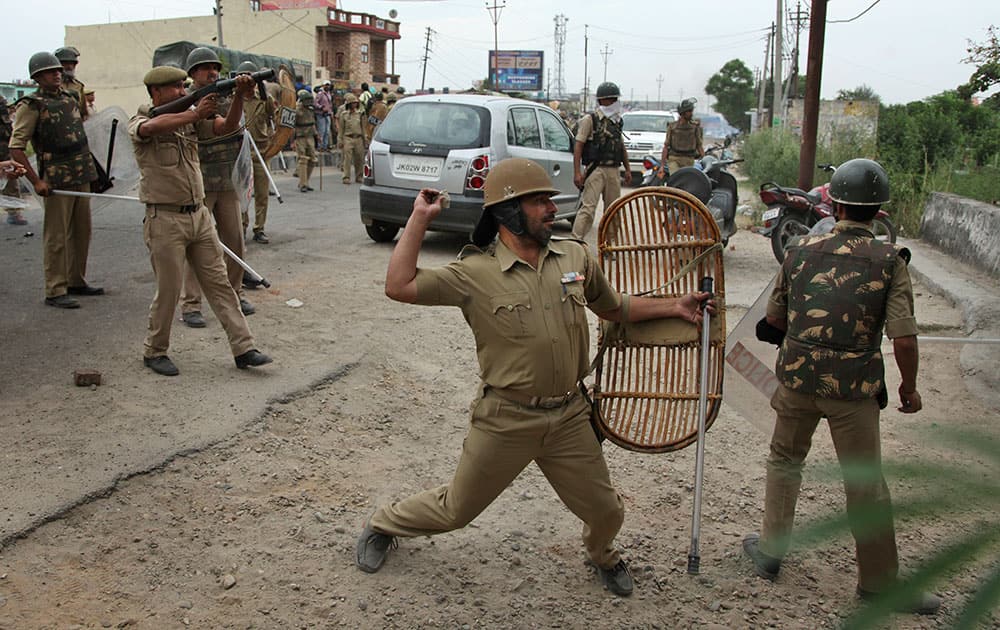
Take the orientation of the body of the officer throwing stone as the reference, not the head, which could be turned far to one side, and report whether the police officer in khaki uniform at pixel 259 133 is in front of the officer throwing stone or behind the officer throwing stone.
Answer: behind

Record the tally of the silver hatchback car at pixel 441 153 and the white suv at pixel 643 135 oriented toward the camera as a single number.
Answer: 1

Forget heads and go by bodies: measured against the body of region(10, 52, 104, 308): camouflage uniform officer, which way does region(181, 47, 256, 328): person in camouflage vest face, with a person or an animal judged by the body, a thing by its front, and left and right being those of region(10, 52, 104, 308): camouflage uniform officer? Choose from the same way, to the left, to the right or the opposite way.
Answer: the same way

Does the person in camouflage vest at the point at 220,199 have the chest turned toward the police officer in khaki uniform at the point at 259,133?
no

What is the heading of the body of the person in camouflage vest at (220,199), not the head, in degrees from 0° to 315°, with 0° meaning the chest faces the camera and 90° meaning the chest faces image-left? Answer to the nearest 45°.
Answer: approximately 315°

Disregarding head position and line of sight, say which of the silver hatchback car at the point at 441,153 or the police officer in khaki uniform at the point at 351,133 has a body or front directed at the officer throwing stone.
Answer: the police officer in khaki uniform

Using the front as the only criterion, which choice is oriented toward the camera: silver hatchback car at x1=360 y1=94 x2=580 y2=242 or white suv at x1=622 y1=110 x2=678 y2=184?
white suv at x1=622 y1=110 x2=678 y2=184

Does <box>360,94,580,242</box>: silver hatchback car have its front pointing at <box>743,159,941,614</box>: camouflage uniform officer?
no

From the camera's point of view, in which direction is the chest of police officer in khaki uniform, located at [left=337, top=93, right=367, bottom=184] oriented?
toward the camera

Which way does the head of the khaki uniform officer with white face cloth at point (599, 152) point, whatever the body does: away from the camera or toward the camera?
toward the camera

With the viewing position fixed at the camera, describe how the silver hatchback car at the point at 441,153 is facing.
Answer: facing away from the viewer and to the right of the viewer

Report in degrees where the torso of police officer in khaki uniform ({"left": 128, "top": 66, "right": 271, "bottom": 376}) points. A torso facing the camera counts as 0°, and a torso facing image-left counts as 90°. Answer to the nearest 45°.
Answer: approximately 315°

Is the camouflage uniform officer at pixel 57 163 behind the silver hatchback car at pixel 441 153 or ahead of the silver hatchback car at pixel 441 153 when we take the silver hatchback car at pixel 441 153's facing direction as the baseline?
behind

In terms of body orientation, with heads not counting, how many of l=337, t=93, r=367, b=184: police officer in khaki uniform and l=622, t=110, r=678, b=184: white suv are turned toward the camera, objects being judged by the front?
2

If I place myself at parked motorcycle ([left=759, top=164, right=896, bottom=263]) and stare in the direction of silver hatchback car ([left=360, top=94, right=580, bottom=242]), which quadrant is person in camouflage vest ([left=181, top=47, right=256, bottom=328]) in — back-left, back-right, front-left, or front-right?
front-left

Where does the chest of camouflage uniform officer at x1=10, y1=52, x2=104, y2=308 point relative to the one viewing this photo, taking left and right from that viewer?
facing the viewer and to the right of the viewer

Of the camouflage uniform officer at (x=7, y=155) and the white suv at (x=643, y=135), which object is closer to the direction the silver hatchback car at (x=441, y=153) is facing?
the white suv
